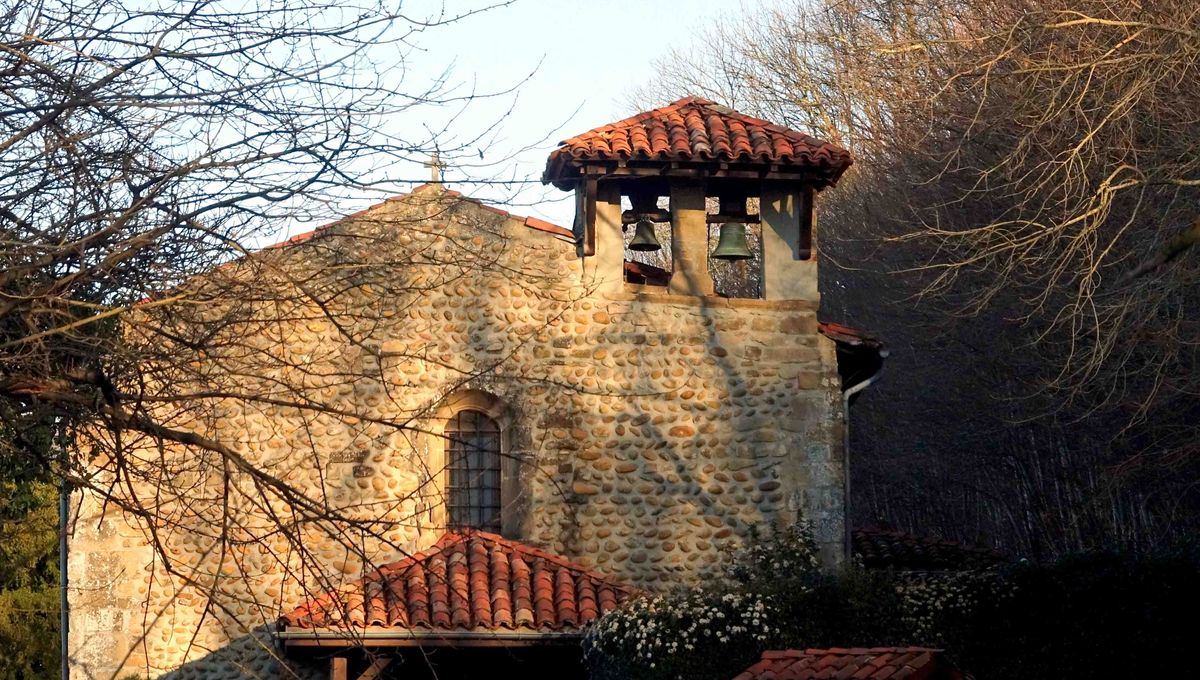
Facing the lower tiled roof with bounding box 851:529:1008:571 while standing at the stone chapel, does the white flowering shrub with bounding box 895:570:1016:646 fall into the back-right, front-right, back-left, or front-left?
front-right

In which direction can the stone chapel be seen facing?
toward the camera

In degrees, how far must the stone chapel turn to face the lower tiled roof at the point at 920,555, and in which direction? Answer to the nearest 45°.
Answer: approximately 135° to its left

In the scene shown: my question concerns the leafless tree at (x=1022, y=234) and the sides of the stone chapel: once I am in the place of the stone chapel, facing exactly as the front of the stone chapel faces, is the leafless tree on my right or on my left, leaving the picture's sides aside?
on my left

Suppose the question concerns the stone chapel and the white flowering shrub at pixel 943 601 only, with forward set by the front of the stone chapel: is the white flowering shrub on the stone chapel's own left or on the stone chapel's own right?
on the stone chapel's own left

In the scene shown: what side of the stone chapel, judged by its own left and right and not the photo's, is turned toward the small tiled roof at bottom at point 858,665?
front
